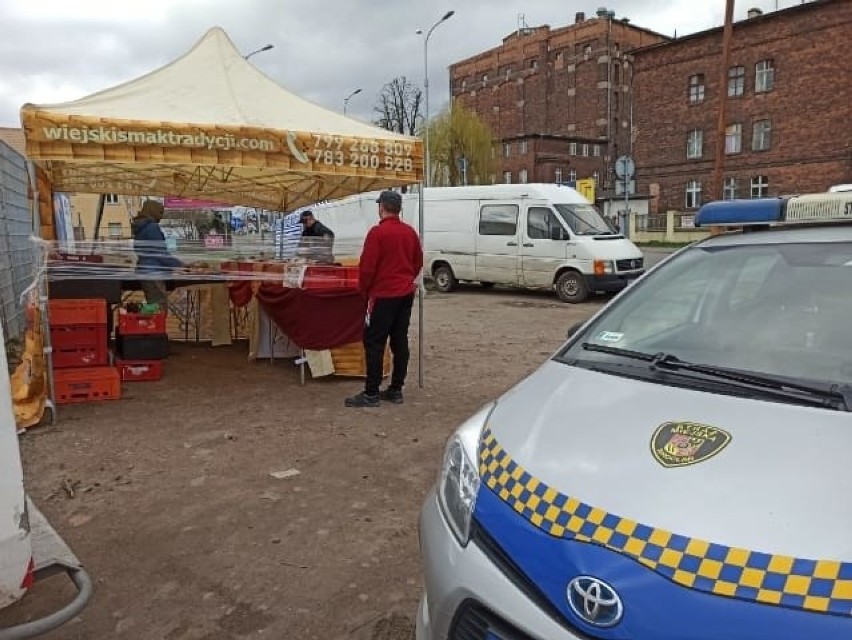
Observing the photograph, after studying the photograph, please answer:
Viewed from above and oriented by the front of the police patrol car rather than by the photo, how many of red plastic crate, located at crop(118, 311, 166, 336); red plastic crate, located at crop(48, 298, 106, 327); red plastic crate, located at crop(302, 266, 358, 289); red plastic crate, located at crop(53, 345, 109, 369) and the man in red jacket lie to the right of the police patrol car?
5

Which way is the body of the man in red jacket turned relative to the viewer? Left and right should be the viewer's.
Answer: facing away from the viewer and to the left of the viewer

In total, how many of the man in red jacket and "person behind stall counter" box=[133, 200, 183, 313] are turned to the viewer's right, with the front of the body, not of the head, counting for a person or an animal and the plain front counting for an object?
1

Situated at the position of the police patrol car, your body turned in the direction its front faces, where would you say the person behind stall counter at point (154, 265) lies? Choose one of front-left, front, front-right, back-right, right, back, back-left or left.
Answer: right

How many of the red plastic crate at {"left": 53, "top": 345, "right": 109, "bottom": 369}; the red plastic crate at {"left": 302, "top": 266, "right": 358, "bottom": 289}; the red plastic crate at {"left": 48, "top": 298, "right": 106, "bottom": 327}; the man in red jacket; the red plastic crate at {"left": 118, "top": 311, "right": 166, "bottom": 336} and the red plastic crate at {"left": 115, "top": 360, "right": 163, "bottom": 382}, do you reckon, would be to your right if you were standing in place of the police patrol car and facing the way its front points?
6

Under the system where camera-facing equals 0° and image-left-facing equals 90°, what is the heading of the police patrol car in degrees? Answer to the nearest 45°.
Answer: approximately 45°

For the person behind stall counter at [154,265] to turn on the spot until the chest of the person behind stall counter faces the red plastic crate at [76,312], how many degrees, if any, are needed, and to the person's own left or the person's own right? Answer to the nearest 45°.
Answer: approximately 135° to the person's own right

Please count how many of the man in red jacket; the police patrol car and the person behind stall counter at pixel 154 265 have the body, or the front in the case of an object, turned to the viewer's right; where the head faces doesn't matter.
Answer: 1

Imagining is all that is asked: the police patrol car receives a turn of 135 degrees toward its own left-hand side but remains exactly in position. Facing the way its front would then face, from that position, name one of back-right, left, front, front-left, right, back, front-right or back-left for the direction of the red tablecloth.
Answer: back-left

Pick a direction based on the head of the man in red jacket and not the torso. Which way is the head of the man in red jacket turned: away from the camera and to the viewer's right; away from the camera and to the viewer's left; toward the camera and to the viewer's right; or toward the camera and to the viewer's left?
away from the camera and to the viewer's left

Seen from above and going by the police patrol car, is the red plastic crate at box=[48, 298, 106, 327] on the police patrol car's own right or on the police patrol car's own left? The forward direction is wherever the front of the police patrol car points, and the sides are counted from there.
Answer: on the police patrol car's own right

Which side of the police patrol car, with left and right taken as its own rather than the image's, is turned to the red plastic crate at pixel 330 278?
right

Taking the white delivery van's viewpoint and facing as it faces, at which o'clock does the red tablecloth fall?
The red tablecloth is roughly at 2 o'clock from the white delivery van.

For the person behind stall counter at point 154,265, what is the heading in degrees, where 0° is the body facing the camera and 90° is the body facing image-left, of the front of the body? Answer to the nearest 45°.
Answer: approximately 270°
